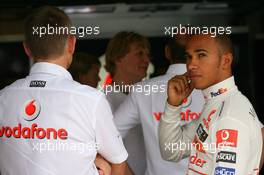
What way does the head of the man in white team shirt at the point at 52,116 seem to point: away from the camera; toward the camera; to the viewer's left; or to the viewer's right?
away from the camera

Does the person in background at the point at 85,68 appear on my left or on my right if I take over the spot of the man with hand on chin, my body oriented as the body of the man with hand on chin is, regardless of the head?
on my right

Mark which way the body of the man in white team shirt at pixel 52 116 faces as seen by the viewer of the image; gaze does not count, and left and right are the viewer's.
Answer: facing away from the viewer and to the right of the viewer

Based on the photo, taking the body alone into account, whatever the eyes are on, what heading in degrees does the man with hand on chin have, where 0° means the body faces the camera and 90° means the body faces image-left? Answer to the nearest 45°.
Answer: approximately 45°

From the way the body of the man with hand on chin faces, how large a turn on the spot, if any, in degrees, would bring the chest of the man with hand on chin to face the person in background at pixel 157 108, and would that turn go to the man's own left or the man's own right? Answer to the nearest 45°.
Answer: approximately 90° to the man's own right

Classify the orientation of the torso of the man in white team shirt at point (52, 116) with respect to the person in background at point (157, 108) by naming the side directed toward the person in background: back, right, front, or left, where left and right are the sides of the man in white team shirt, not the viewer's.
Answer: front

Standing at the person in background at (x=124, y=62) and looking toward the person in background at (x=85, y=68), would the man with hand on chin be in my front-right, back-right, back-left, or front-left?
back-left

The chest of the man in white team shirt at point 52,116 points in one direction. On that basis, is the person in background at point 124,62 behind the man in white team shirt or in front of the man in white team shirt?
in front

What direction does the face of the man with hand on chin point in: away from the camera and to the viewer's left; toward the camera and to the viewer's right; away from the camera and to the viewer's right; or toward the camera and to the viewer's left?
toward the camera and to the viewer's left
